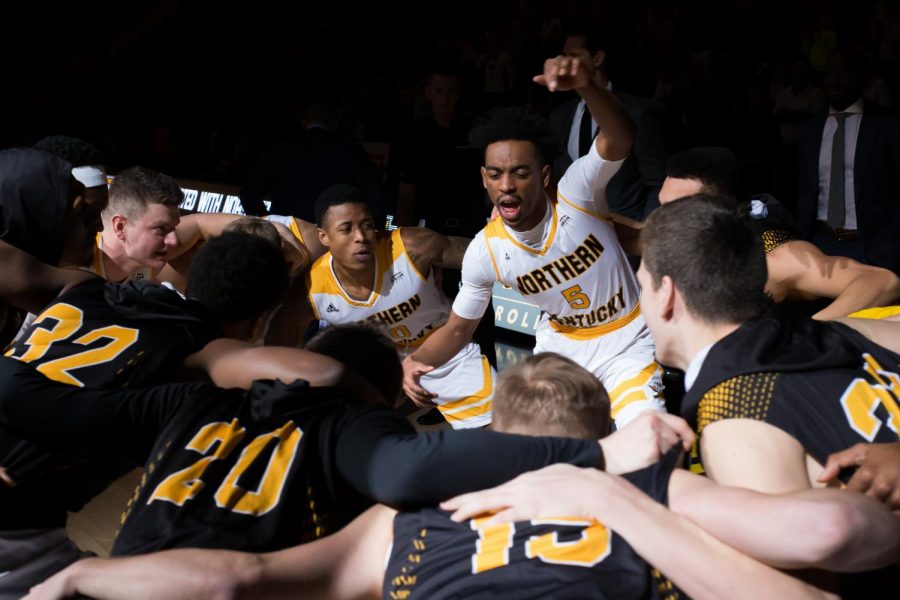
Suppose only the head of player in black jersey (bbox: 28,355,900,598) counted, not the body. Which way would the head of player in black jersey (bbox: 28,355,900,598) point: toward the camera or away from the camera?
away from the camera

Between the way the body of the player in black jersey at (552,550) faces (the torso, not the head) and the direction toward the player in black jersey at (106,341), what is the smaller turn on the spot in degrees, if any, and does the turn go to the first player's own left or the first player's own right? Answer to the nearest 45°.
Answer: approximately 45° to the first player's own left

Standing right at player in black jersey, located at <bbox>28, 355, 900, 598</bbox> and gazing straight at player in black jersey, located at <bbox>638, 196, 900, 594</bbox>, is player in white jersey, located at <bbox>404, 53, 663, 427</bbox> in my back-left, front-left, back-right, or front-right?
front-left

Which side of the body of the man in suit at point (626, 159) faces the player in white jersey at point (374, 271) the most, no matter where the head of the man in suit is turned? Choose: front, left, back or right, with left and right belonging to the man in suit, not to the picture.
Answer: front

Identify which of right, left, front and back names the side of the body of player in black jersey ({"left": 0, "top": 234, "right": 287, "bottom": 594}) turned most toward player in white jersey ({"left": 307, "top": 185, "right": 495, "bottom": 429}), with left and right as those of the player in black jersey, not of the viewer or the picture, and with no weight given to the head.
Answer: front

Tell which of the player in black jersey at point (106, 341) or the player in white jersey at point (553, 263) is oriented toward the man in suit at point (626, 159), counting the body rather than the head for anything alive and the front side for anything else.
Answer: the player in black jersey

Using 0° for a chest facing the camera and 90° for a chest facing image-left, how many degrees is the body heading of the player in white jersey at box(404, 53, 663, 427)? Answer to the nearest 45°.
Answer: approximately 0°

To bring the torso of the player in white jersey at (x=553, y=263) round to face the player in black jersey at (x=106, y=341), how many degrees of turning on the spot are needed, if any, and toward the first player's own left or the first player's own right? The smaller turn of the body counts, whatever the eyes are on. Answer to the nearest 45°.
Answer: approximately 45° to the first player's own right

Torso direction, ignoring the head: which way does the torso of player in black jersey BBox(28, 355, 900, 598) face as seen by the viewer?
away from the camera

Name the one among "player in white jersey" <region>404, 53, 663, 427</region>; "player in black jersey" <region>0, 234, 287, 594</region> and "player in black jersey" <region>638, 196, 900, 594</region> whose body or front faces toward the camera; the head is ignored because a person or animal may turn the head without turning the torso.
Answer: the player in white jersey

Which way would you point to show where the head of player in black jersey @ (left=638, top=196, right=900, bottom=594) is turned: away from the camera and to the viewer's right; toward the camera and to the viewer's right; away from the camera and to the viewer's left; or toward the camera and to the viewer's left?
away from the camera and to the viewer's left

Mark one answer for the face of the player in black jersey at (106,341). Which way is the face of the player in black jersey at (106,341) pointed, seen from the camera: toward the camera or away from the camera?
away from the camera

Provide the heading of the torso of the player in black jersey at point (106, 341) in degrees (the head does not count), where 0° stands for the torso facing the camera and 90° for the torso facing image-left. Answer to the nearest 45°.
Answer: approximately 225°

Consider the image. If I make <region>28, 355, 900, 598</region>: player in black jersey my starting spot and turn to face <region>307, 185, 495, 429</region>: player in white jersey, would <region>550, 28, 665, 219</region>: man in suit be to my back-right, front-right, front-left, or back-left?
front-right
